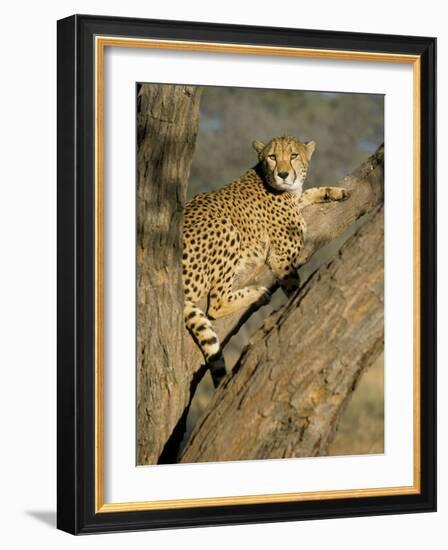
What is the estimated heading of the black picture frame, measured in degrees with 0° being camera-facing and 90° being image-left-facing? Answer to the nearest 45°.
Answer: approximately 315°
